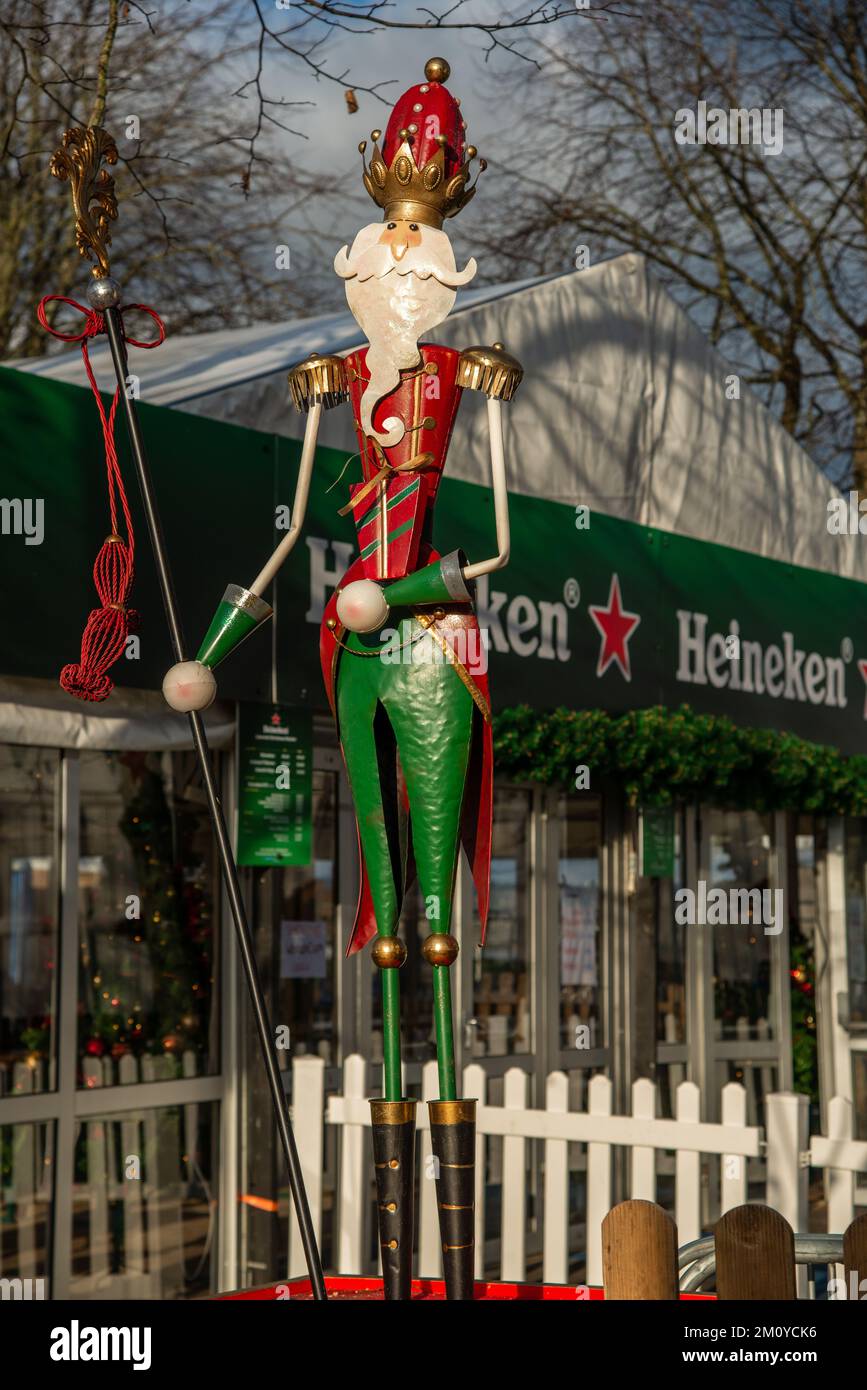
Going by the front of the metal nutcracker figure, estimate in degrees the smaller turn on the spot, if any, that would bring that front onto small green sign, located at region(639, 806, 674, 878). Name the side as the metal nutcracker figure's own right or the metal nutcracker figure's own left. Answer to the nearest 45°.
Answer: approximately 180°

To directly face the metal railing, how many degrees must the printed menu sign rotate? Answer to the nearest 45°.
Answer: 0° — it already faces it

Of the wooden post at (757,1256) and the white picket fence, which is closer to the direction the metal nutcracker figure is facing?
the wooden post

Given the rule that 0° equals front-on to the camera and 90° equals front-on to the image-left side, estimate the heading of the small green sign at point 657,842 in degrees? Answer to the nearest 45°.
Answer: approximately 0°

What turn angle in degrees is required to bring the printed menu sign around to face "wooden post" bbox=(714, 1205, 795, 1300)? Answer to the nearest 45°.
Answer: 0° — it already faces it

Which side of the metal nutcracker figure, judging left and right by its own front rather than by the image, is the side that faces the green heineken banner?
back

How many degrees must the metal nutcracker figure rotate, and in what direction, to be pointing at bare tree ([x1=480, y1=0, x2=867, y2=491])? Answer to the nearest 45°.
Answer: approximately 180°

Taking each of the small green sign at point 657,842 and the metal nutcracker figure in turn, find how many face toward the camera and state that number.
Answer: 2

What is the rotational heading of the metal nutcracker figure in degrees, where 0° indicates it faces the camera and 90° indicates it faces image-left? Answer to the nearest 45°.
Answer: approximately 0°
